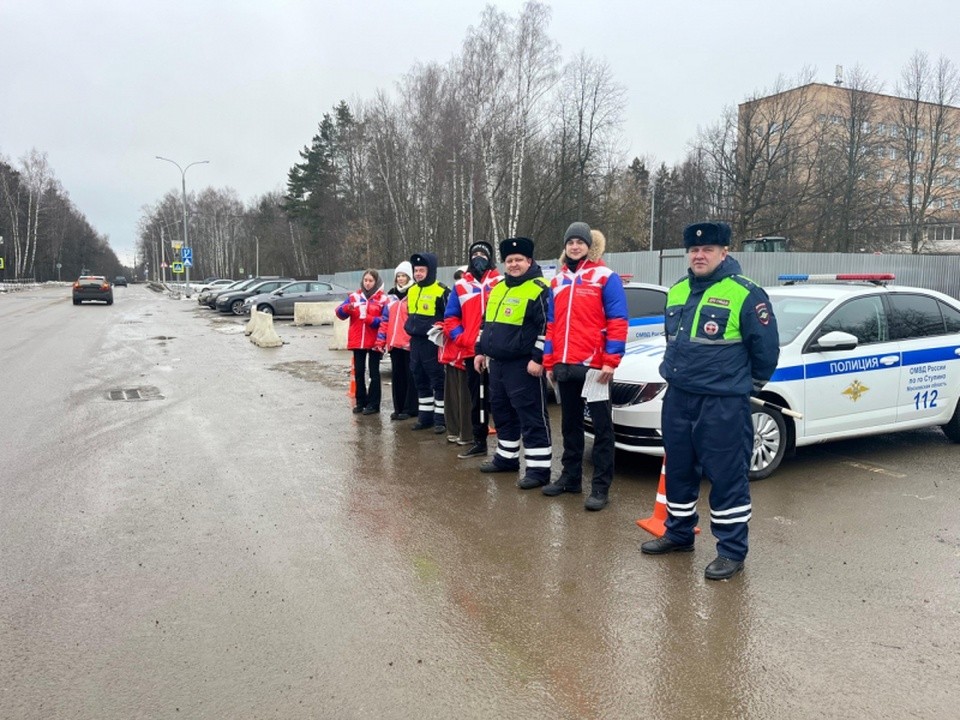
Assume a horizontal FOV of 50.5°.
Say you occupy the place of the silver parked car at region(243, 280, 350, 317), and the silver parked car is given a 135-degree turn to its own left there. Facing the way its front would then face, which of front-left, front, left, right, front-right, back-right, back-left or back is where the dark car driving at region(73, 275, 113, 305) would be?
back

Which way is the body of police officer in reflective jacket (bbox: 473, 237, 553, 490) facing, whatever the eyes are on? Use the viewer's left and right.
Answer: facing the viewer and to the left of the viewer

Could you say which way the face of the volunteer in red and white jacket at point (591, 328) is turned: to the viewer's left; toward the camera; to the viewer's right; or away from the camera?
toward the camera

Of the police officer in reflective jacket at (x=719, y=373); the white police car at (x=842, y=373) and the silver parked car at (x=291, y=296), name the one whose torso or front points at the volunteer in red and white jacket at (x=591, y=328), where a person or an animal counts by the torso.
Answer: the white police car

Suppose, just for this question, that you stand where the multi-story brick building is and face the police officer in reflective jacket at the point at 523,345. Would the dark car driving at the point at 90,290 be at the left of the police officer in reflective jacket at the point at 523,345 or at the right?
right

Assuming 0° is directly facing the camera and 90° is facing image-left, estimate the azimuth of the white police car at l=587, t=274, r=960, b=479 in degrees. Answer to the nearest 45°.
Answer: approximately 45°

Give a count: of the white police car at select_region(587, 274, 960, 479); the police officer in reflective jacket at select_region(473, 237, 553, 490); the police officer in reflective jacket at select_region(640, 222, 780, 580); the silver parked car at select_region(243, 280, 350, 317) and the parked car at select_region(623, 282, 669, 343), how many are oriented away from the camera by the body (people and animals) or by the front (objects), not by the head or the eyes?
0

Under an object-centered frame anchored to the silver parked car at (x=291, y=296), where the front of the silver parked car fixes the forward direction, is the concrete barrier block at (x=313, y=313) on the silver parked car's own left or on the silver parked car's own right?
on the silver parked car's own left

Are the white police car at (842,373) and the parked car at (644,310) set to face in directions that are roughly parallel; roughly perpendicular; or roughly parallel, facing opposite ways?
roughly parallel

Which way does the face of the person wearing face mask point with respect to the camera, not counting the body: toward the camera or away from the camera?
toward the camera

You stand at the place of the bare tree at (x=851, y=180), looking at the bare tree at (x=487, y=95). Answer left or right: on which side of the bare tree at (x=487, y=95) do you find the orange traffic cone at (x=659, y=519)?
left

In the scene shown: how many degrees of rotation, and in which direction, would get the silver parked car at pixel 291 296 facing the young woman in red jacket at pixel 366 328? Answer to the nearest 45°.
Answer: approximately 90° to its left

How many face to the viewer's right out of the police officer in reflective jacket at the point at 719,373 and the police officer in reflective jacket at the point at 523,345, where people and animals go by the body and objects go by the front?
0

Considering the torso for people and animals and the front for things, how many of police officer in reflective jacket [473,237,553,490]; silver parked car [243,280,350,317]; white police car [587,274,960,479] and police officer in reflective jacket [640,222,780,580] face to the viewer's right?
0

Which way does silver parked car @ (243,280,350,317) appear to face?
to the viewer's left

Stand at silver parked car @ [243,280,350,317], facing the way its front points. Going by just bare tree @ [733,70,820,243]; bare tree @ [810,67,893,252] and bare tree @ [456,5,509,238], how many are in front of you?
0
